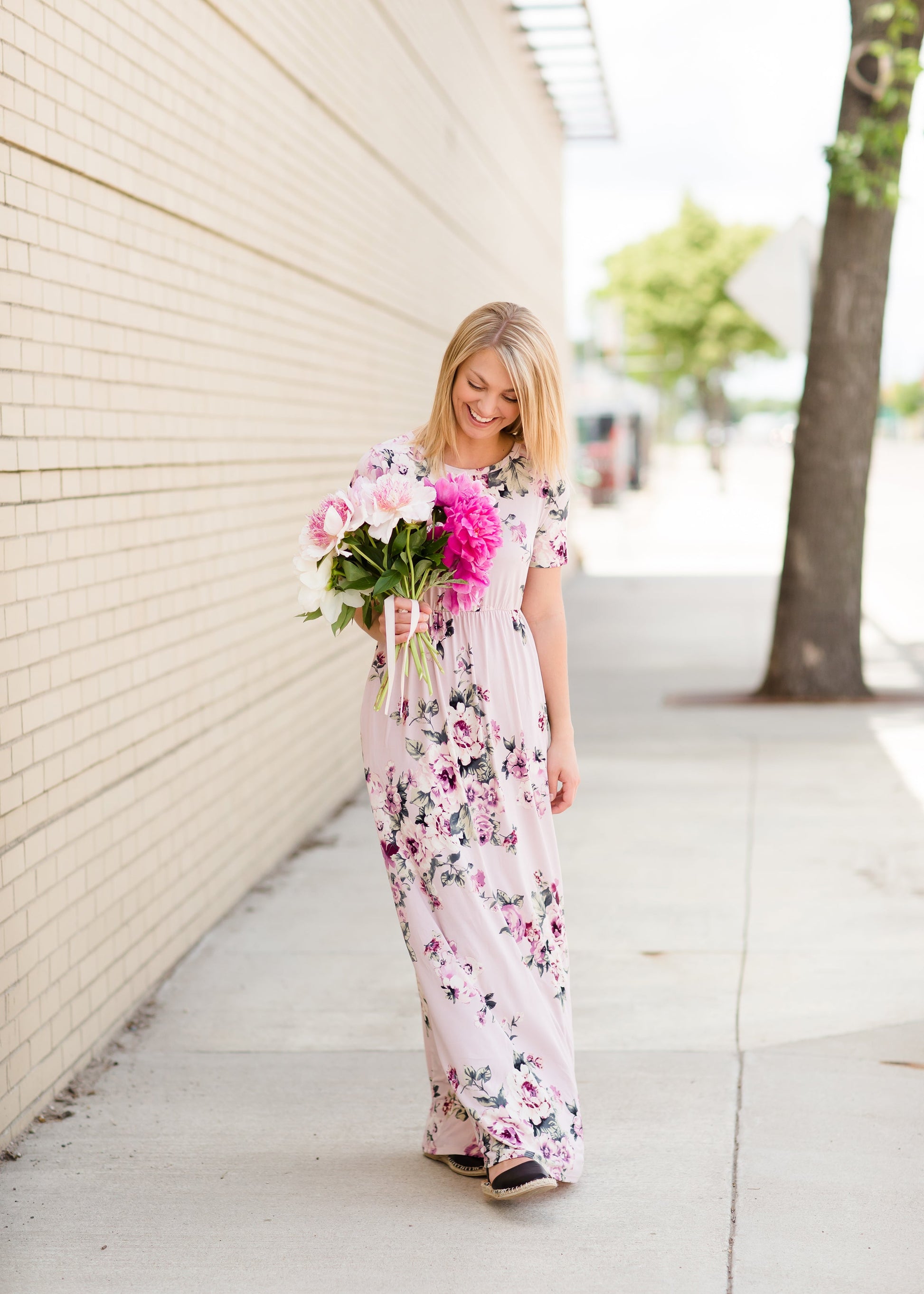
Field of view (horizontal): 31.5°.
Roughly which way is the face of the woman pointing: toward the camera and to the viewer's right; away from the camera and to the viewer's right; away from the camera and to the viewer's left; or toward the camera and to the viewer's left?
toward the camera and to the viewer's left

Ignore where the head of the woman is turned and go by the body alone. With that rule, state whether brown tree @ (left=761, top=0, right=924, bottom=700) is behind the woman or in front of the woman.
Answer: behind

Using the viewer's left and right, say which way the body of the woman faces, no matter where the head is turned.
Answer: facing the viewer
